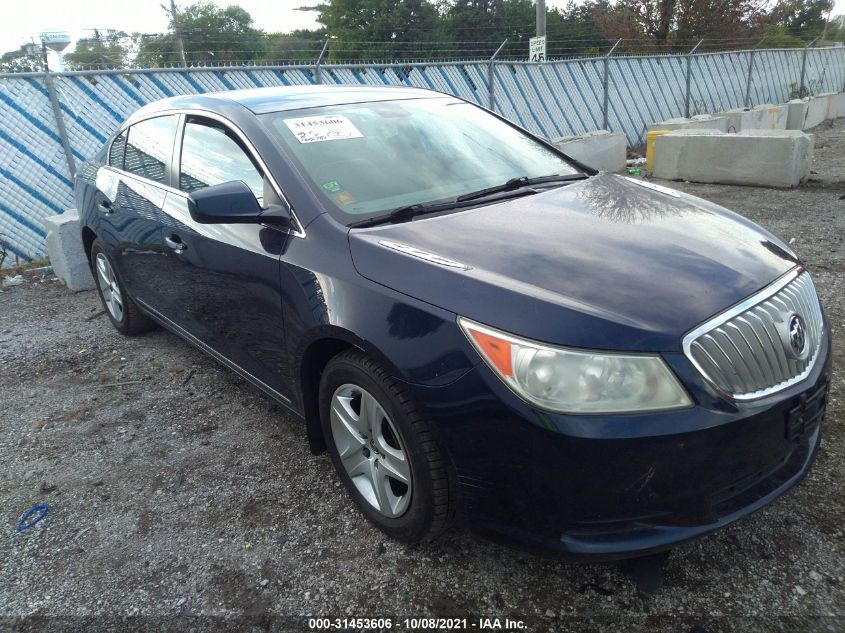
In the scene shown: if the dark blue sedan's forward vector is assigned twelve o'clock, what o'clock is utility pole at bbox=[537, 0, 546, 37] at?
The utility pole is roughly at 8 o'clock from the dark blue sedan.

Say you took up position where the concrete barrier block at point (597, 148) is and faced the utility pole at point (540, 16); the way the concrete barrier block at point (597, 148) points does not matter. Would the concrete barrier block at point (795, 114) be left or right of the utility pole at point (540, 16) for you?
right

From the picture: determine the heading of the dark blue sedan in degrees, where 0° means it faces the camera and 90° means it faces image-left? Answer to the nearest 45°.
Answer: approximately 315°

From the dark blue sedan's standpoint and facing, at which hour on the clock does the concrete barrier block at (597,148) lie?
The concrete barrier block is roughly at 8 o'clock from the dark blue sedan.

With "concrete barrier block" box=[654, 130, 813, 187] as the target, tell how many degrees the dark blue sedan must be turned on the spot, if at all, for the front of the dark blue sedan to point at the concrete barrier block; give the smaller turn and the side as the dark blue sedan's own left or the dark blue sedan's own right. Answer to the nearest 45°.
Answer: approximately 90° to the dark blue sedan's own left

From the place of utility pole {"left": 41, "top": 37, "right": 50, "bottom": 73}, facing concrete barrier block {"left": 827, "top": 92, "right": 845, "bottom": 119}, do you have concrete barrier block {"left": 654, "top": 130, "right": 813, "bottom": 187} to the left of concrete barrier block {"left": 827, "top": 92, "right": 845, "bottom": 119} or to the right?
right

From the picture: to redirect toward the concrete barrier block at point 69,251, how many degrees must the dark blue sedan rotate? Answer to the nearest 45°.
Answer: approximately 180°

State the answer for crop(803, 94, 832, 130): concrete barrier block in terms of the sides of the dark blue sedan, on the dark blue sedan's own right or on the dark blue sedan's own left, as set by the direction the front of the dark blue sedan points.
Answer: on the dark blue sedan's own left

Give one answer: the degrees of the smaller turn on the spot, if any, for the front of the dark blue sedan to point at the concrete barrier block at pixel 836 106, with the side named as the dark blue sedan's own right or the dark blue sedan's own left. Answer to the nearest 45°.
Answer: approximately 90° to the dark blue sedan's own left

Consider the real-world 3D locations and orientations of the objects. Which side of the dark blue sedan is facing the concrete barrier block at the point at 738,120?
left
